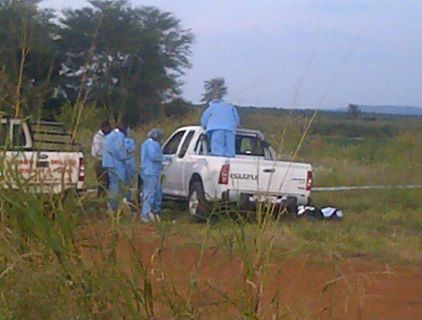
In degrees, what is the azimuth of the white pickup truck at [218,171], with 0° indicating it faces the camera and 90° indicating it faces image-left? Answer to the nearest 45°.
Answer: approximately 135°

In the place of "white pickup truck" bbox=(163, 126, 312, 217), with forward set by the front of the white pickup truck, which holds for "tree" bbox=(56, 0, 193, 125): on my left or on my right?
on my right

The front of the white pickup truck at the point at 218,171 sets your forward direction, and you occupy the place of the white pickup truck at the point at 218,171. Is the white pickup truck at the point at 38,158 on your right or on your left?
on your left
